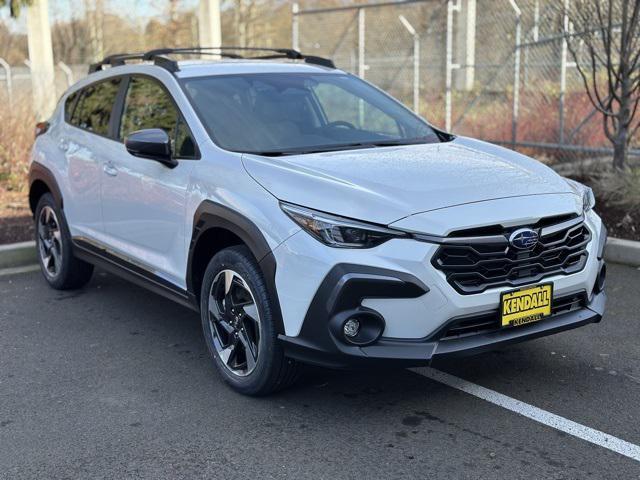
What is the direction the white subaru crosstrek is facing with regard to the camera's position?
facing the viewer and to the right of the viewer

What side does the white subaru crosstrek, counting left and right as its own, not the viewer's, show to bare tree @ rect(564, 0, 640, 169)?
left

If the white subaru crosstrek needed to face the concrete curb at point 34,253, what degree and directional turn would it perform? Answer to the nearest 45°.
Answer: approximately 180°

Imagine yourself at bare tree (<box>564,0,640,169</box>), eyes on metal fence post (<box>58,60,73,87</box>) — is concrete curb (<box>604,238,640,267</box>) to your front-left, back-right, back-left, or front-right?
back-left

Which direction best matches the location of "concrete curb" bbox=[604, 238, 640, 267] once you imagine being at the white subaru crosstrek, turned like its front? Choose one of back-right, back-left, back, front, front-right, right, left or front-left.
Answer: left

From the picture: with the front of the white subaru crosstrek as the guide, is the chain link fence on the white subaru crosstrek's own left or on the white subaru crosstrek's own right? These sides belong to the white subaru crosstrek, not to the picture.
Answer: on the white subaru crosstrek's own left

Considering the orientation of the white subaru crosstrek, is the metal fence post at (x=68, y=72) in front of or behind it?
behind
